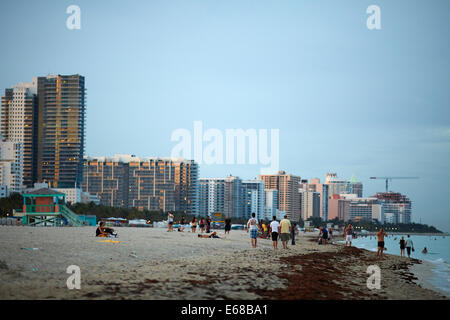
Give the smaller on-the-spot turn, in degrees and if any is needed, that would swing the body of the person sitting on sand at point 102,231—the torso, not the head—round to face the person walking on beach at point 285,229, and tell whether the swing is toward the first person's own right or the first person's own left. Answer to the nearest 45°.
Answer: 0° — they already face them

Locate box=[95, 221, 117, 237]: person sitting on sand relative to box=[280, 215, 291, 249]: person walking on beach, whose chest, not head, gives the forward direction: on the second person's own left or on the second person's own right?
on the second person's own left

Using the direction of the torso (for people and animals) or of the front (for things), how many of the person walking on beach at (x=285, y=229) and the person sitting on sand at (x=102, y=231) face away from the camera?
1

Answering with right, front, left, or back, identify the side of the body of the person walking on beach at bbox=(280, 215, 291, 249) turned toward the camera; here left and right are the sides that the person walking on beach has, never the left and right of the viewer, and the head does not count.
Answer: back

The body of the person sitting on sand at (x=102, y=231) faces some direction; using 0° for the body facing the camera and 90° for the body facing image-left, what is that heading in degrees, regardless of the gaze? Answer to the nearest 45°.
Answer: approximately 270°

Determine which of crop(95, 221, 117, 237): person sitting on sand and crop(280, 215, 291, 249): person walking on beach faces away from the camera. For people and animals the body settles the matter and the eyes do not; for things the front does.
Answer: the person walking on beach

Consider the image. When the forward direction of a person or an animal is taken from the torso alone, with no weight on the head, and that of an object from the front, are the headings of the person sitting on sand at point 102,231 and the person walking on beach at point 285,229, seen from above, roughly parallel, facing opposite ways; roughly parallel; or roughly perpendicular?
roughly perpendicular
